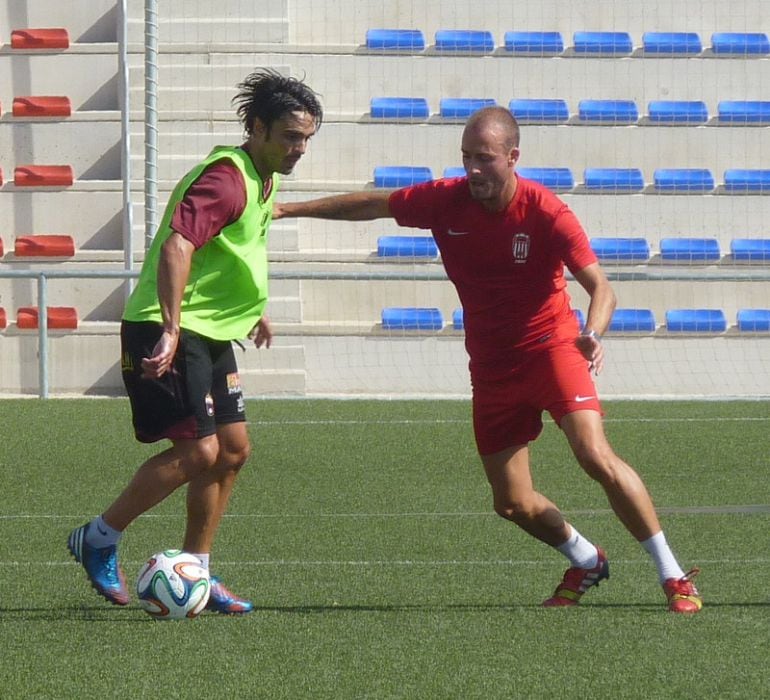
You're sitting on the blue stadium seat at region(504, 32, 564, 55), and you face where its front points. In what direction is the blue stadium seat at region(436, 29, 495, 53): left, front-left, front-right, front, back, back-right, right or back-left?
right

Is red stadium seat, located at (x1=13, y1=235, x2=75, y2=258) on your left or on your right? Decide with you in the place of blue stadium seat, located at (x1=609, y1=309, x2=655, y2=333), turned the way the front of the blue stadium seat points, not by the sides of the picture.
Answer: on your right

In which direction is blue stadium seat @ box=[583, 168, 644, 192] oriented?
toward the camera

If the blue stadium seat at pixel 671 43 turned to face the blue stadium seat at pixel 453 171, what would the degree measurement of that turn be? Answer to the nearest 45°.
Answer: approximately 45° to its right

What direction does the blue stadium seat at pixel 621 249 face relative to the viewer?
toward the camera

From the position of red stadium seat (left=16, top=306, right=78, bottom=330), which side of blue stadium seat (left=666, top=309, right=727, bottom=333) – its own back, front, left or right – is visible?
right

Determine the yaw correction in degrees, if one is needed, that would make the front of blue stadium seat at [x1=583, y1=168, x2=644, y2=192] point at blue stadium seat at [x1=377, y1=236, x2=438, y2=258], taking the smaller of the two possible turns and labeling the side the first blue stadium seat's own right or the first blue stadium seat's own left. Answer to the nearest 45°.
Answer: approximately 45° to the first blue stadium seat's own right

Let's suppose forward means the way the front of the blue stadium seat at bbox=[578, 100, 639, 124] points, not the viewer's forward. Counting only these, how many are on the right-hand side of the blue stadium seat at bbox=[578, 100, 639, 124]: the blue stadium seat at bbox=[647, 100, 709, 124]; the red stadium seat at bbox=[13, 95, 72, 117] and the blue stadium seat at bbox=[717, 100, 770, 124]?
1

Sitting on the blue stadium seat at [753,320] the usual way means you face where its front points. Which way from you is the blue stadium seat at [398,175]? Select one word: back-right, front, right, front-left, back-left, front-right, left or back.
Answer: right

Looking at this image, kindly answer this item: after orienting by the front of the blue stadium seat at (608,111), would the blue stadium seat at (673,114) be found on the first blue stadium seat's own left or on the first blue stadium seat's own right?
on the first blue stadium seat's own left

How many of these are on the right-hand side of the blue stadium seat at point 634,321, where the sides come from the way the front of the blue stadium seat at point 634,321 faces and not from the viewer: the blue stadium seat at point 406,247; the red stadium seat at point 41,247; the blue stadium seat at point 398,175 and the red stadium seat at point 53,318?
4

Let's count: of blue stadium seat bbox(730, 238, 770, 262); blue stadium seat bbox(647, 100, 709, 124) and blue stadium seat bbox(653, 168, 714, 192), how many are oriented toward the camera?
3
